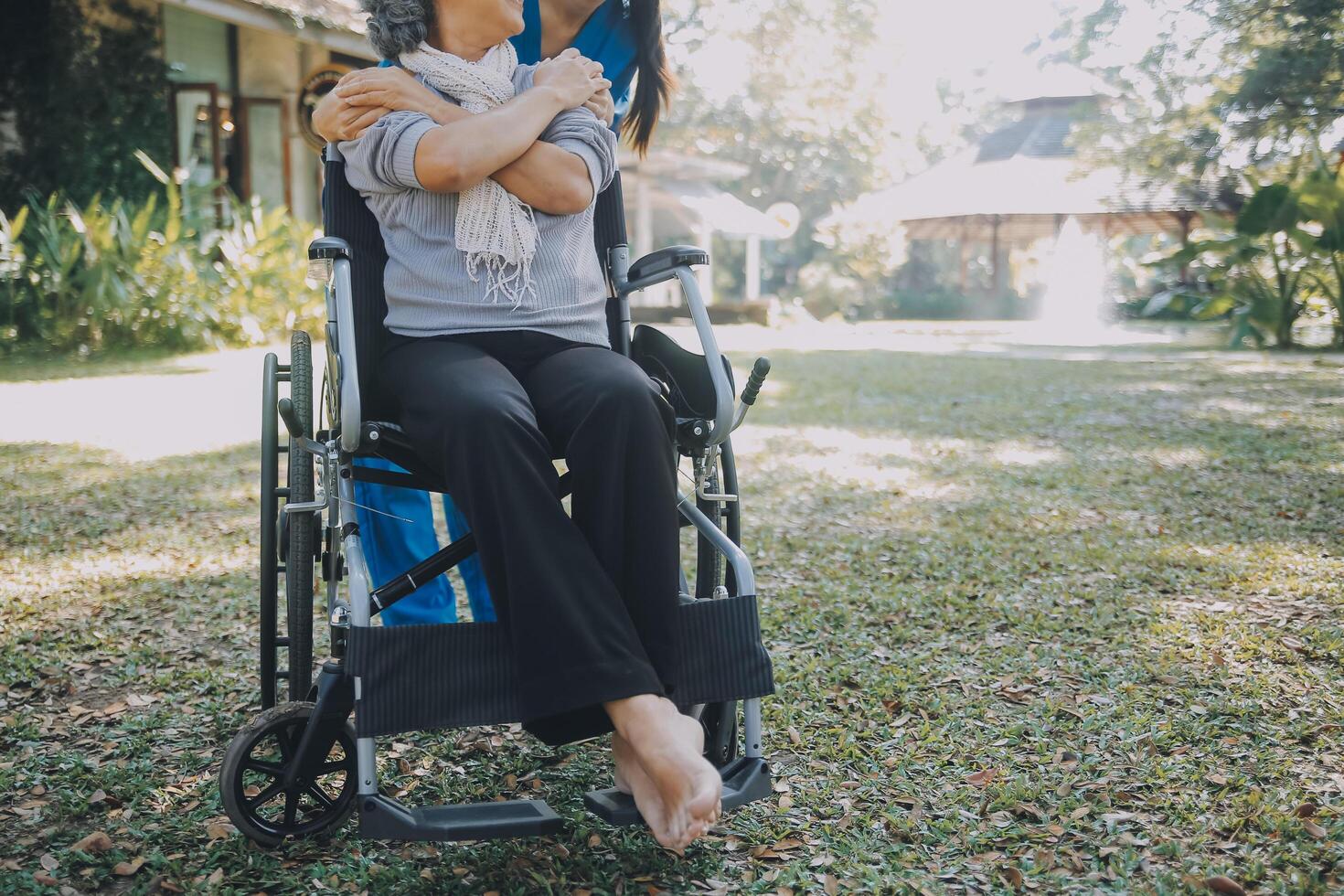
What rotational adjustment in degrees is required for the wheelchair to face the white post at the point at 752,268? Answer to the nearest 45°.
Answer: approximately 180°

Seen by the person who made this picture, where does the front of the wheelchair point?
facing the viewer

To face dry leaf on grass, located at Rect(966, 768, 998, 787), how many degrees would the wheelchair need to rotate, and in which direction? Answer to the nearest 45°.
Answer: approximately 90° to its left

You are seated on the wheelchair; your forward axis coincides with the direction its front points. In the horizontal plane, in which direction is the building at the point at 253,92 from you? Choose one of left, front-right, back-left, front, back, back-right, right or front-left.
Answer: back

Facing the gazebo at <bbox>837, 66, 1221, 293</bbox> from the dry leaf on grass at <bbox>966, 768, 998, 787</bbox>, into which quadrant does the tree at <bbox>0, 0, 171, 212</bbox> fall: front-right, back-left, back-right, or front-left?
front-left

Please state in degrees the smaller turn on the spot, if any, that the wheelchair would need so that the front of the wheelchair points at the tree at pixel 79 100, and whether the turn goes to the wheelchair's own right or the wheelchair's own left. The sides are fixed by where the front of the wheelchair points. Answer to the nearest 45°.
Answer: approximately 180°

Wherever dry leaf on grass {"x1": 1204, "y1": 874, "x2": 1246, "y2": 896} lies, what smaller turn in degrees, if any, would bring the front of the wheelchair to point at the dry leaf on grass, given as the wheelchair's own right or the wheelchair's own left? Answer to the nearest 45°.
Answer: approximately 90° to the wheelchair's own left

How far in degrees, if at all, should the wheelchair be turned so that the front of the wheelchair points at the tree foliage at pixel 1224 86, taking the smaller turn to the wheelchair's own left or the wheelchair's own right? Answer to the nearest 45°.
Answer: approximately 135° to the wheelchair's own left

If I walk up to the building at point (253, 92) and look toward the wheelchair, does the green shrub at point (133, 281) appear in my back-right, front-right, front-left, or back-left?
front-right
